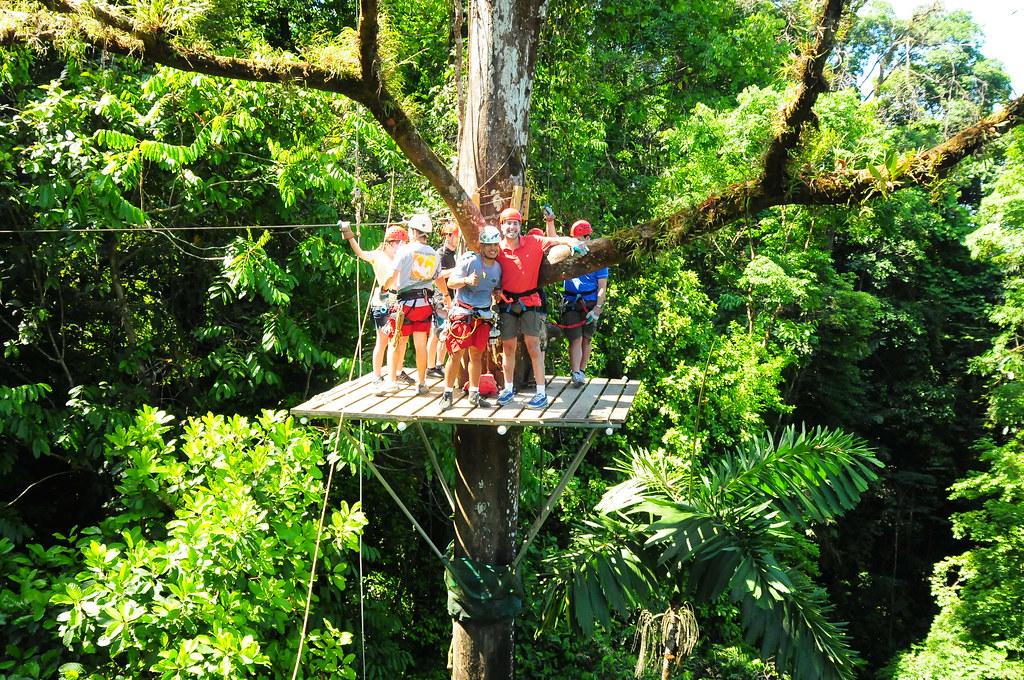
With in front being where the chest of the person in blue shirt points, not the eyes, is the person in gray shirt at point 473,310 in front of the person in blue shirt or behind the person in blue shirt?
in front

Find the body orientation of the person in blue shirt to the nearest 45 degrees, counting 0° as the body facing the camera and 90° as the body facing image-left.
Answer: approximately 0°

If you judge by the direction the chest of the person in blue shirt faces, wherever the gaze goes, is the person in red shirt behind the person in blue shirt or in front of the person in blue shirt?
in front
